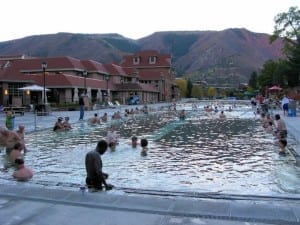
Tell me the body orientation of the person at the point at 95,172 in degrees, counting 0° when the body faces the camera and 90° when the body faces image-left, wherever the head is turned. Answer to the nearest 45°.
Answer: approximately 225°

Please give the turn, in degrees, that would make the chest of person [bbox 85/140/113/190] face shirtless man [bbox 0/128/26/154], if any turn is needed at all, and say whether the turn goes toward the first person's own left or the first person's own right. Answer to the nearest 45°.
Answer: approximately 90° to the first person's own left

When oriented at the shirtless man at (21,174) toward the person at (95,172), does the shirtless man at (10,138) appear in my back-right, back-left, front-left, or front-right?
back-left
